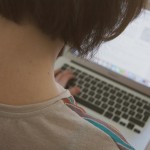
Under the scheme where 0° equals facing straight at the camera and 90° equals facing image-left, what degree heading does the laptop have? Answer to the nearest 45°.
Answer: approximately 45°
